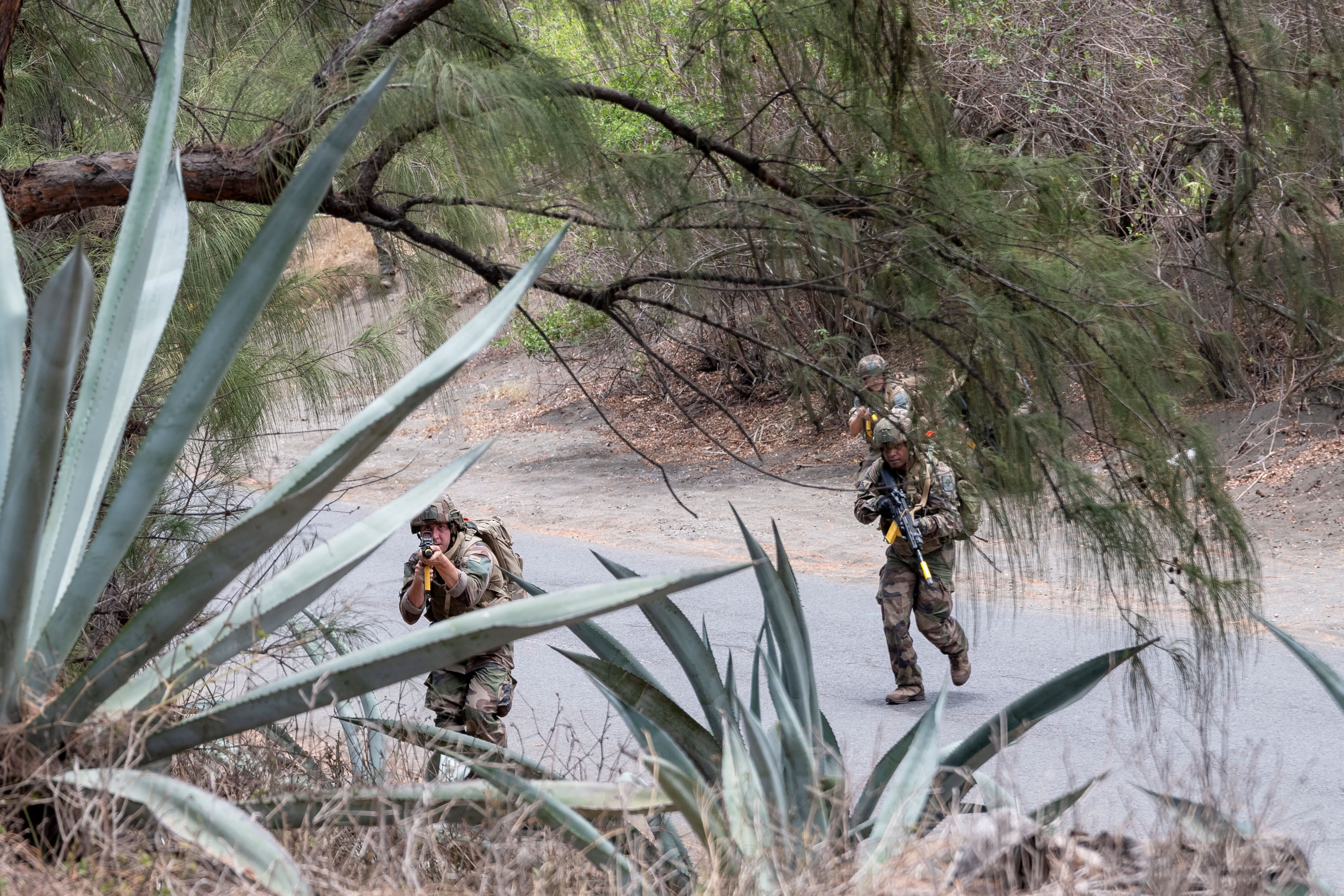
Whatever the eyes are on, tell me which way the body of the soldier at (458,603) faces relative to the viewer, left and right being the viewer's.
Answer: facing the viewer and to the left of the viewer

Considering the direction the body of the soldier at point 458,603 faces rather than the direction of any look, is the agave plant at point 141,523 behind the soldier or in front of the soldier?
in front

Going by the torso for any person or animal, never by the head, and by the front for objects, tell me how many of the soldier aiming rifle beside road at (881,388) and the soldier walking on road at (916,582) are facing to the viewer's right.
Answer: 0

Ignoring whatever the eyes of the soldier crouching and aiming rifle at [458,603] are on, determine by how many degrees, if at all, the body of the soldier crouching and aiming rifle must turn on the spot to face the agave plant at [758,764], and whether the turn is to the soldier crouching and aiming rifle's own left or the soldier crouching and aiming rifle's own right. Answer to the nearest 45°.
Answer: approximately 45° to the soldier crouching and aiming rifle's own left

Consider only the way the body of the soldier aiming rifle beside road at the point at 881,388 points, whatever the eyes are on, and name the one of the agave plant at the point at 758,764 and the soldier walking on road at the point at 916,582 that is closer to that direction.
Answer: the agave plant

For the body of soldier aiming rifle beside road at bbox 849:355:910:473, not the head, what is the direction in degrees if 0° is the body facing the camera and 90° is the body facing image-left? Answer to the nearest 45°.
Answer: approximately 45°

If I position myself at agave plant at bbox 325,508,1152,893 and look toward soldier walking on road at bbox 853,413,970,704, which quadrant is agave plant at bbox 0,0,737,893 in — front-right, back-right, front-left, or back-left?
back-left

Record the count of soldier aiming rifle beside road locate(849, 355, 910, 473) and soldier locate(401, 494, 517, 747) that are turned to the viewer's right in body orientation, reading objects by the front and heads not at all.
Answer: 0

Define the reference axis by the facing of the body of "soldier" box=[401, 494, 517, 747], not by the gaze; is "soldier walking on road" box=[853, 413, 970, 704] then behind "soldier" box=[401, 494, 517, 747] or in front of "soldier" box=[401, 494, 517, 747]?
behind
